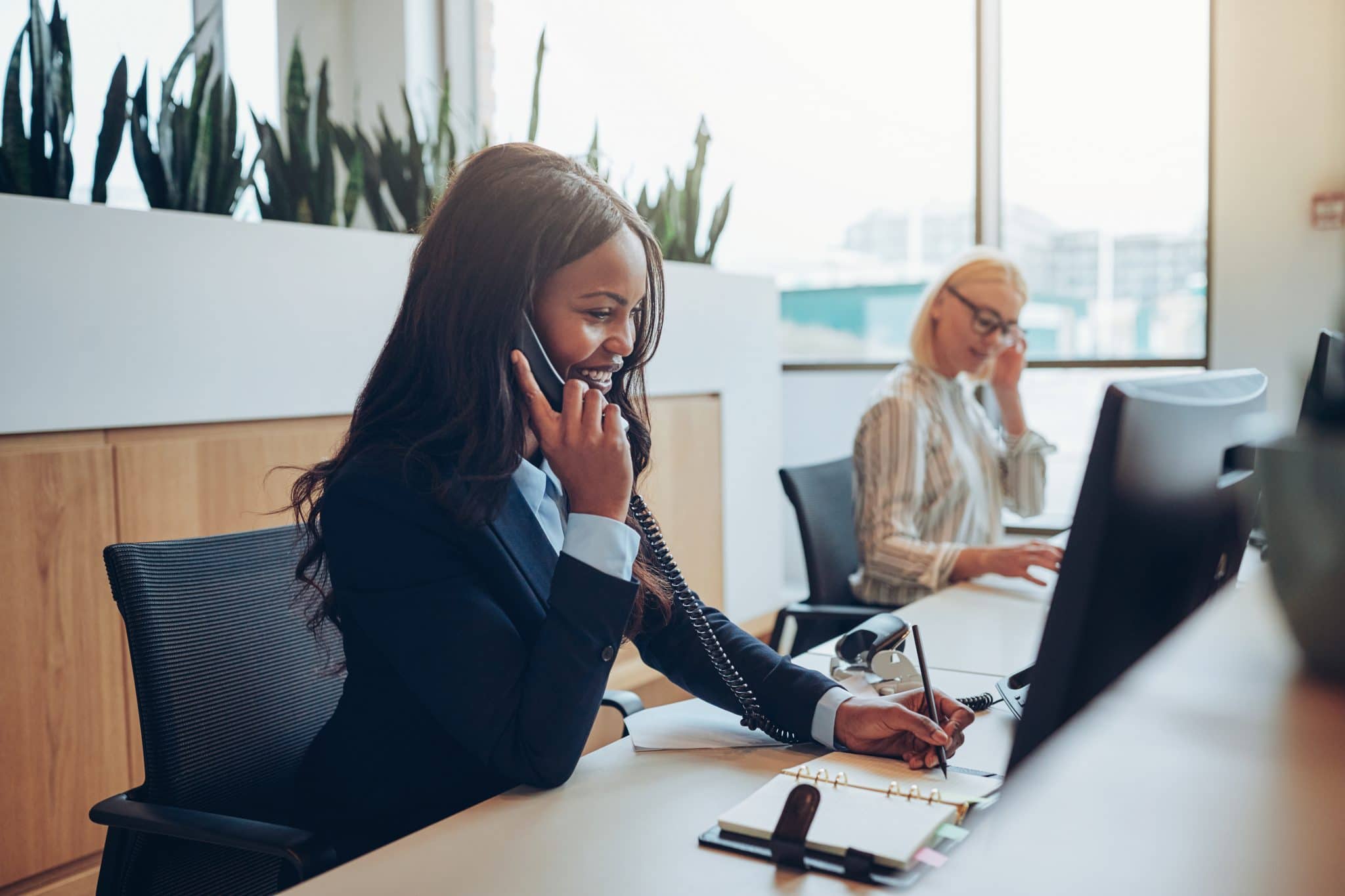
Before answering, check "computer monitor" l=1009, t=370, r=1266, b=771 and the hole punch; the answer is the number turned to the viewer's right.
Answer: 0

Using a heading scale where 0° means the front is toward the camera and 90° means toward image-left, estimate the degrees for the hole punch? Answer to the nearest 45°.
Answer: approximately 45°

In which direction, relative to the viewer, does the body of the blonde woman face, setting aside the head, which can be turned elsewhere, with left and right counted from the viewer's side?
facing the viewer and to the right of the viewer

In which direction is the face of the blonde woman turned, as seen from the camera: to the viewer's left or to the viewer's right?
to the viewer's right

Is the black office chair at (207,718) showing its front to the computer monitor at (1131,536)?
yes

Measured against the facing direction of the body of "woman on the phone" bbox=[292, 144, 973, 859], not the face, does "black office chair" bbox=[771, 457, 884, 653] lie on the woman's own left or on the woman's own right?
on the woman's own left

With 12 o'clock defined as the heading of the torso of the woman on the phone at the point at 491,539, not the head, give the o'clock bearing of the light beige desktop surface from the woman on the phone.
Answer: The light beige desktop surface is roughly at 12 o'clock from the woman on the phone.

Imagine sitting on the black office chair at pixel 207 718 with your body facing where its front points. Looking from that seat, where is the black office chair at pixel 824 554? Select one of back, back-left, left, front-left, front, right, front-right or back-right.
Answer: left
